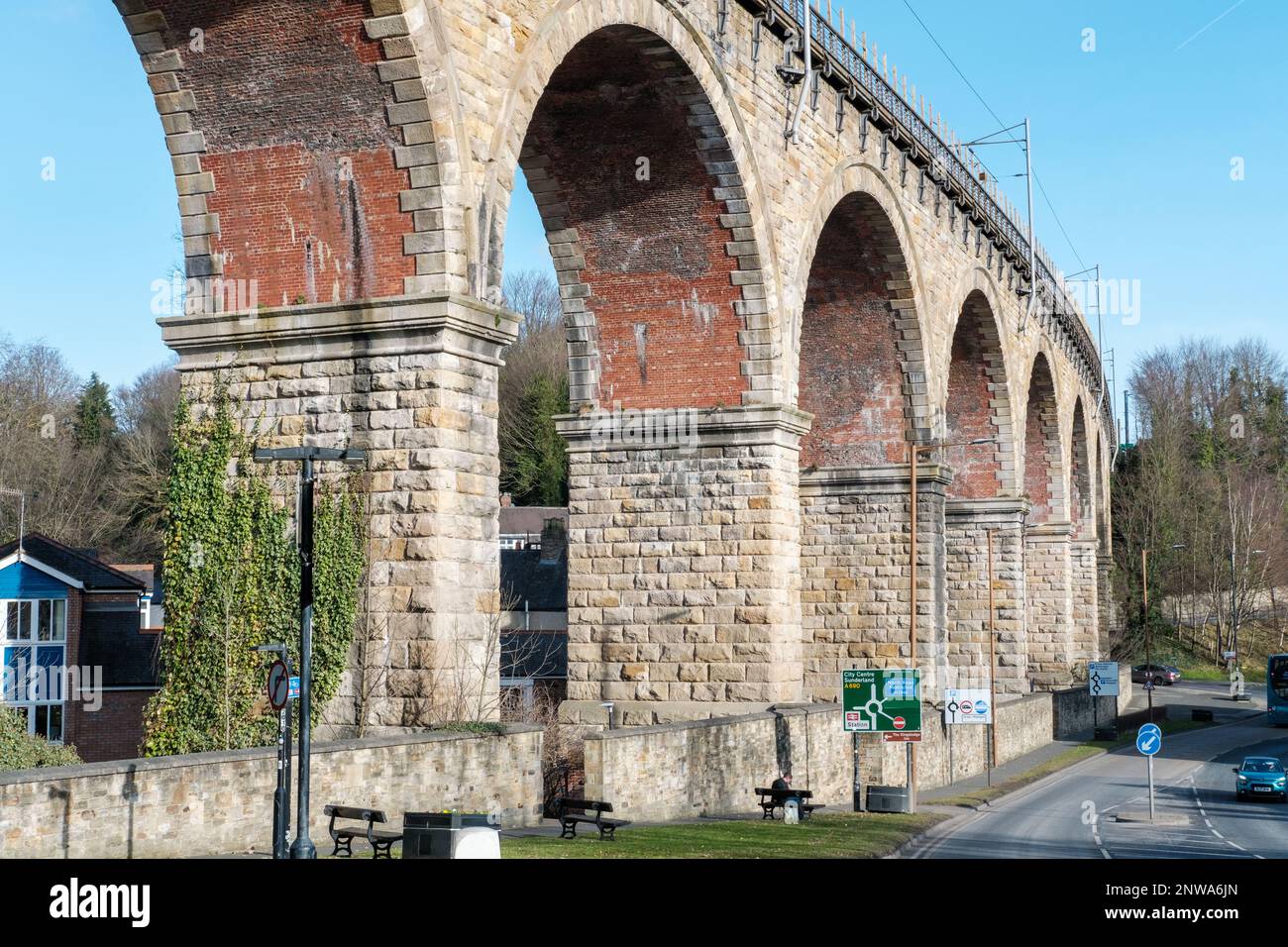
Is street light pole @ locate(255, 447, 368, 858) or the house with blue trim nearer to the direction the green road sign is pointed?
the street light pole

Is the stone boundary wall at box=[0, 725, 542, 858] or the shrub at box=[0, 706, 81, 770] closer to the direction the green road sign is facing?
the stone boundary wall

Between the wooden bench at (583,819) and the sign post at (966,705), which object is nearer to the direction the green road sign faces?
the wooden bench

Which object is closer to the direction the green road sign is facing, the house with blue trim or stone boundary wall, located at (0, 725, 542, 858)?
the stone boundary wall

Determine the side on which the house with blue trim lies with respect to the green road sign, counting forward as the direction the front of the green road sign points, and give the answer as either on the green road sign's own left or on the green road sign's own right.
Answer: on the green road sign's own right

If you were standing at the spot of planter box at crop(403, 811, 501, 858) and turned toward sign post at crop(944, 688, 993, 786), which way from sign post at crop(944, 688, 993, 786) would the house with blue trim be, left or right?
left

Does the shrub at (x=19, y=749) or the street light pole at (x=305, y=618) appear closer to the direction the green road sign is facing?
the street light pole

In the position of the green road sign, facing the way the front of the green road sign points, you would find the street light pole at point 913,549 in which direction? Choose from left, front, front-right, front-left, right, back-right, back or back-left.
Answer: back

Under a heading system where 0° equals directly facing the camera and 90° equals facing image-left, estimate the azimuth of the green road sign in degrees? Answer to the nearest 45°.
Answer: approximately 0°

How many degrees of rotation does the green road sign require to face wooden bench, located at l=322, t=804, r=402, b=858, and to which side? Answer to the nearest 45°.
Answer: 0° — it already faces it
